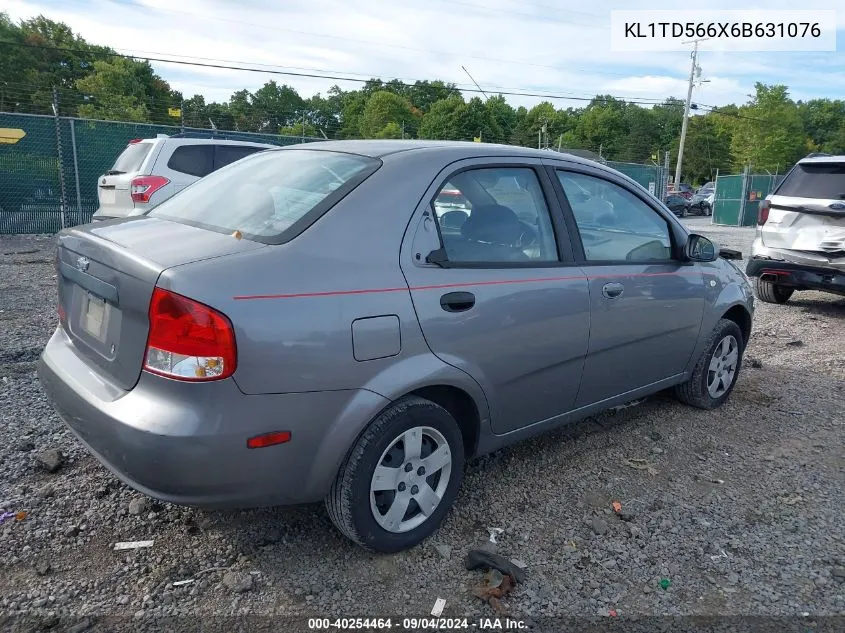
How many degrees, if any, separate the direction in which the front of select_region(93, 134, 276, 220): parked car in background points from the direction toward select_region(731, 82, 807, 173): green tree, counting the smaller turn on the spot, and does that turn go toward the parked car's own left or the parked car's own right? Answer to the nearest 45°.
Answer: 0° — it already faces it

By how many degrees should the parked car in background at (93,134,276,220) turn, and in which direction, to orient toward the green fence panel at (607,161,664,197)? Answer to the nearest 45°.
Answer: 0° — it already faces it

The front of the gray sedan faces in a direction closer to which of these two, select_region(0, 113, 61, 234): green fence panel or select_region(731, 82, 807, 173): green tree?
the green tree

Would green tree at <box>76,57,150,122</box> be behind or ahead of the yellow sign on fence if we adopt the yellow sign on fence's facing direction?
behind

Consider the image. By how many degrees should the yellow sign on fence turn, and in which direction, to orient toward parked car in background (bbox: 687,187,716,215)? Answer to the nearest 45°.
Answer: approximately 90° to its left

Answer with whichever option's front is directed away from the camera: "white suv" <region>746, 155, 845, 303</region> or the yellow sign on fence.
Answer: the white suv

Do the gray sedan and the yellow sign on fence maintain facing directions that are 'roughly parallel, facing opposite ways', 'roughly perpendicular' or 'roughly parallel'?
roughly perpendicular

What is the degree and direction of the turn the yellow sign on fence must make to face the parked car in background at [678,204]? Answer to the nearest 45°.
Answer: approximately 90° to its left

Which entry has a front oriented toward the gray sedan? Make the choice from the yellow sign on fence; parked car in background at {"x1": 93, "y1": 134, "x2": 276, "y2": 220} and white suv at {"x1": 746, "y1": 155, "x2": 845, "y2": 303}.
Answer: the yellow sign on fence

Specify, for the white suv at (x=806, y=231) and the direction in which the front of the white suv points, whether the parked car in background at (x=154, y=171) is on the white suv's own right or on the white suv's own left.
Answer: on the white suv's own left

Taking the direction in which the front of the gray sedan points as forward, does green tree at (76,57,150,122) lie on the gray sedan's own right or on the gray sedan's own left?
on the gray sedan's own left

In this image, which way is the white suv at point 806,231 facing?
away from the camera
